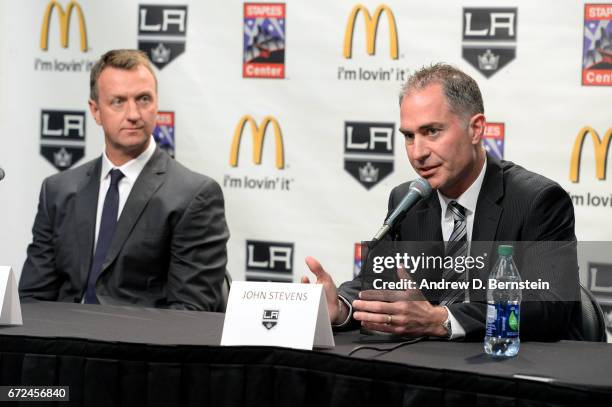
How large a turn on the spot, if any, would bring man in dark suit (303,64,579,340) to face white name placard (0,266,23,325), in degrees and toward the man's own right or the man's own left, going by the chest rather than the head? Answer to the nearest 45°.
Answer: approximately 45° to the man's own right

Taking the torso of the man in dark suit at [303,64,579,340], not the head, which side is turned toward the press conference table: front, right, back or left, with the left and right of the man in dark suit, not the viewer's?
front

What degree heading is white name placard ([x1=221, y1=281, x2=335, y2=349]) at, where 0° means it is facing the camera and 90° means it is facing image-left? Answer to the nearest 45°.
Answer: approximately 0°

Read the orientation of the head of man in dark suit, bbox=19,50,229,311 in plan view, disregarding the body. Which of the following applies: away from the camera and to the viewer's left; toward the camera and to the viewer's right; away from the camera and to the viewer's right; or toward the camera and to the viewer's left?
toward the camera and to the viewer's right

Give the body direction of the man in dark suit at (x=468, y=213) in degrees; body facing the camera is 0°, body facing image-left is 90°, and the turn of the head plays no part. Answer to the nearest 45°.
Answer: approximately 45°

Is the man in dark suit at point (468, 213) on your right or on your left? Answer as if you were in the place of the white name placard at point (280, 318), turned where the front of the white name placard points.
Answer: on your left

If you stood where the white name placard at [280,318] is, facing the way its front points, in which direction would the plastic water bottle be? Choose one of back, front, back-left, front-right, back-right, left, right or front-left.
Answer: left

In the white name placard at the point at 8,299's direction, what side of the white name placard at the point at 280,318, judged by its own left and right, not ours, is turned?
right

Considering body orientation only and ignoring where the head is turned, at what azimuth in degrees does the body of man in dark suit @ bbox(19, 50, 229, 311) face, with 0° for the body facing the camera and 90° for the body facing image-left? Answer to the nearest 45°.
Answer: approximately 45°
